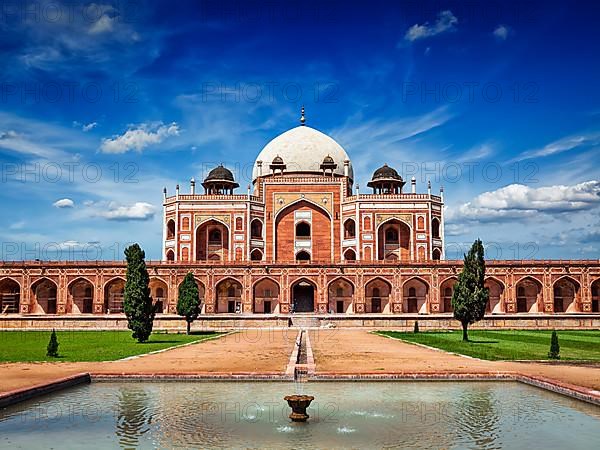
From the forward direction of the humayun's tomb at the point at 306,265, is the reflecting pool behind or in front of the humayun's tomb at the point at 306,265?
in front

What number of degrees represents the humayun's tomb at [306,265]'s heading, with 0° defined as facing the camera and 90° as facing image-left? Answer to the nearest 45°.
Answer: approximately 0°

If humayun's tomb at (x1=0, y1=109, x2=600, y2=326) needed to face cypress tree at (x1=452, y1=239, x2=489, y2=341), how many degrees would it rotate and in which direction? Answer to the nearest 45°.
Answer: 0° — it already faces it

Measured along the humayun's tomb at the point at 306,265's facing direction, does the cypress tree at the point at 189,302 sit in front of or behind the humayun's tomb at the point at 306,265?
in front

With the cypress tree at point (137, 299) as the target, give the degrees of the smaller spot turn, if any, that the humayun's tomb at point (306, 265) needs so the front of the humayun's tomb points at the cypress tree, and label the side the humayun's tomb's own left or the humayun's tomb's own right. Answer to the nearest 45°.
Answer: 0° — it already faces it
